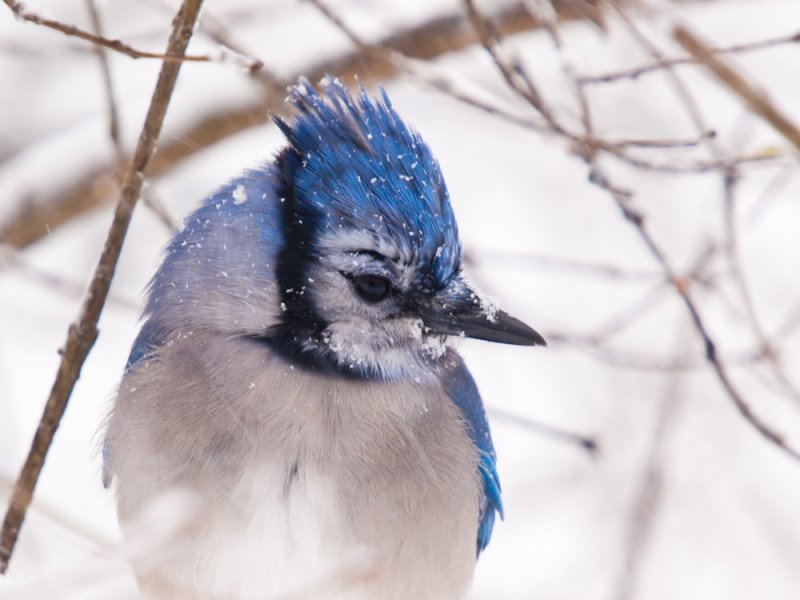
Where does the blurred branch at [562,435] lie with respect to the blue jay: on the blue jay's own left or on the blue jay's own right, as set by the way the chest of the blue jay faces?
on the blue jay's own left

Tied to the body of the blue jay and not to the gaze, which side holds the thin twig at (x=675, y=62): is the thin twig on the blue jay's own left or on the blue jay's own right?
on the blue jay's own left

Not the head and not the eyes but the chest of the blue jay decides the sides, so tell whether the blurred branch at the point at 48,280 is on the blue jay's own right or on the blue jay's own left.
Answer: on the blue jay's own right

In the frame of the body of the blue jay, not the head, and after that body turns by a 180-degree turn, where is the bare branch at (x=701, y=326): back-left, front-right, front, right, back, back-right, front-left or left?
right

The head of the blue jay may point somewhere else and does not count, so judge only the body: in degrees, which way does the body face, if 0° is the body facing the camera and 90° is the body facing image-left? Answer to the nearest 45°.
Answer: approximately 0°
